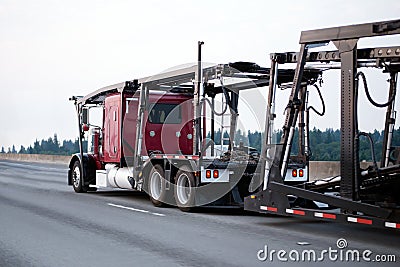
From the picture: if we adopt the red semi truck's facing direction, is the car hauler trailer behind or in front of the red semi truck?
behind

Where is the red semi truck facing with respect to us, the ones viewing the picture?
facing away from the viewer and to the left of the viewer

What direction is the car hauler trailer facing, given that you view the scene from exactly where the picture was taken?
facing away from the viewer and to the left of the viewer

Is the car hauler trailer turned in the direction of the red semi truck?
yes
